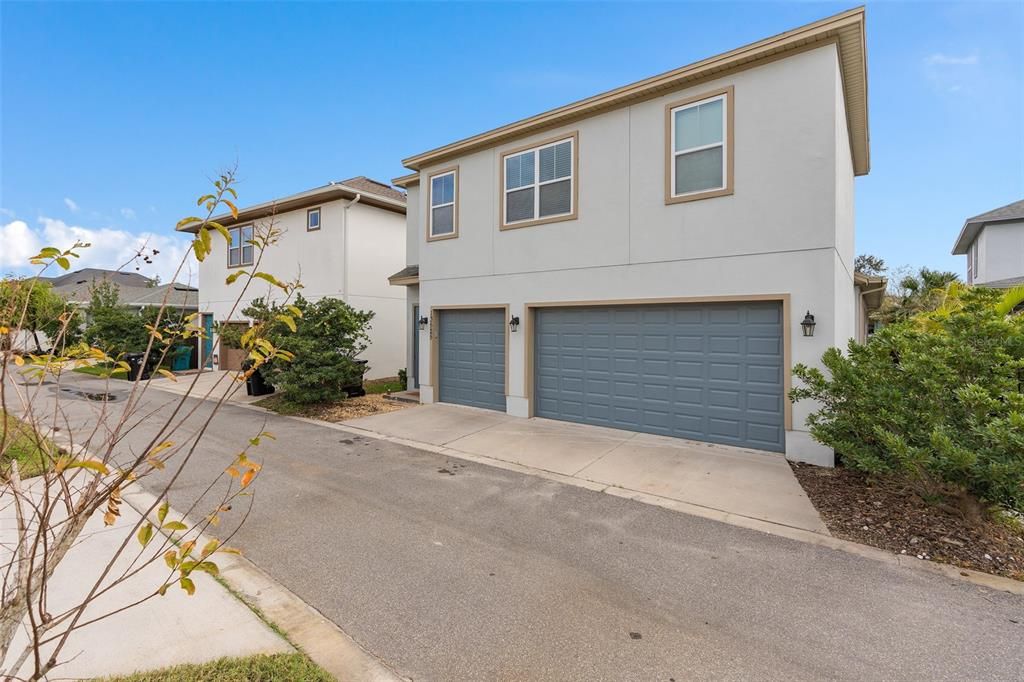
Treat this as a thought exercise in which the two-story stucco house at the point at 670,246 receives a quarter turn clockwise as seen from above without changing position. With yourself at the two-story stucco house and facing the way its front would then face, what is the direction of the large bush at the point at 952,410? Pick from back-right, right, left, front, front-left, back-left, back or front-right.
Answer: back

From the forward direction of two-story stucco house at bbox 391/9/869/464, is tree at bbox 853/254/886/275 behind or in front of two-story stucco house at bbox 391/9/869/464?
behind

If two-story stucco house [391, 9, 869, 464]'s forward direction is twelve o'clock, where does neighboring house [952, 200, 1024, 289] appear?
The neighboring house is roughly at 6 o'clock from the two-story stucco house.

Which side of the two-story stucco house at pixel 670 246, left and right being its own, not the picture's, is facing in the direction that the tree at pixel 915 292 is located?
back

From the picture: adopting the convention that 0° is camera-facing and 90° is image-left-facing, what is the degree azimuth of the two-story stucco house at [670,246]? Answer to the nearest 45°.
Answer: approximately 45°

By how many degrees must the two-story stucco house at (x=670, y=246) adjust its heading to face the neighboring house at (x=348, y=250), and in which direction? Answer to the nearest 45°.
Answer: approximately 90° to its right

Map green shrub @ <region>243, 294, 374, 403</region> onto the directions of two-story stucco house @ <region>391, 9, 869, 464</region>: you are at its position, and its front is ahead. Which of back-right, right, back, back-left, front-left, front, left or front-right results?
front-right

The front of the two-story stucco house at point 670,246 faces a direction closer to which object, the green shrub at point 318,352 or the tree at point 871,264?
the green shrub
